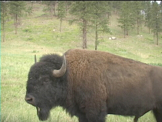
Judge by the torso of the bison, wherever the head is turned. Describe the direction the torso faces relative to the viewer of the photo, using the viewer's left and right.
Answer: facing to the left of the viewer
